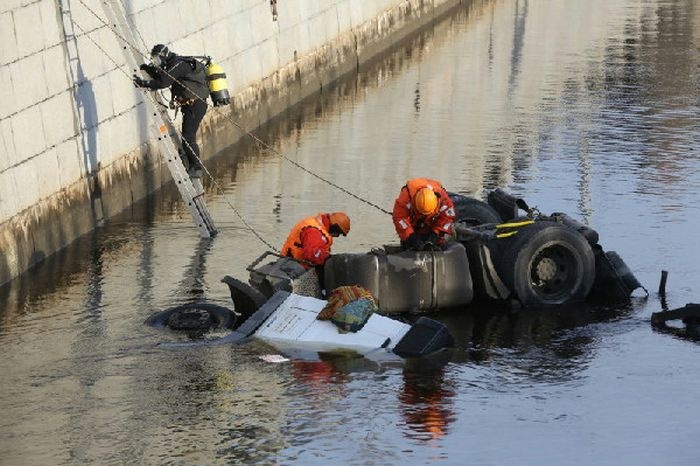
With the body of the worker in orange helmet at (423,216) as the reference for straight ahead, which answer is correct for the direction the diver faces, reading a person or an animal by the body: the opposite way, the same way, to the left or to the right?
to the right

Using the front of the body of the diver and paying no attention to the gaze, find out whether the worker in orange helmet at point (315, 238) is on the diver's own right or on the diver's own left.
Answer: on the diver's own left

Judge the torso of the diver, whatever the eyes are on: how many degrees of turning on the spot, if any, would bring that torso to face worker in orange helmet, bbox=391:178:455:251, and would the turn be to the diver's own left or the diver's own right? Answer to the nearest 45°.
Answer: approximately 135° to the diver's own left

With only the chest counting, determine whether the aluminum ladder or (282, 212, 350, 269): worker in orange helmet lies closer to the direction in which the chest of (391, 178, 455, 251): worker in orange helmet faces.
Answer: the worker in orange helmet

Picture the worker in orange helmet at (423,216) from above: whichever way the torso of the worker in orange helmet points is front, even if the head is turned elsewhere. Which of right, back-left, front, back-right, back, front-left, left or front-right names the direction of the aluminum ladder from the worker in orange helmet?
back-right

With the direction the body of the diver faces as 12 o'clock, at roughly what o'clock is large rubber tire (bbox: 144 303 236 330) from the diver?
The large rubber tire is roughly at 9 o'clock from the diver.

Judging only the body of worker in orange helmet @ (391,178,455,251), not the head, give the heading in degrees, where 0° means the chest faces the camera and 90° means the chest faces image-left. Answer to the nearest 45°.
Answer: approximately 0°

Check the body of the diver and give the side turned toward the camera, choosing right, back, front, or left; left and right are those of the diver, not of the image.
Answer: left

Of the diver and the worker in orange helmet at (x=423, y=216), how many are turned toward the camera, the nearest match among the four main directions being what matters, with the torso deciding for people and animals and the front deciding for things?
1

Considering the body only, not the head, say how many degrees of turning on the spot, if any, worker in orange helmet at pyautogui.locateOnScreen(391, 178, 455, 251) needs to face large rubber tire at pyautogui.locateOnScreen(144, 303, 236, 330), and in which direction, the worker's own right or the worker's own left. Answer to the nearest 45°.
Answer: approximately 90° to the worker's own right

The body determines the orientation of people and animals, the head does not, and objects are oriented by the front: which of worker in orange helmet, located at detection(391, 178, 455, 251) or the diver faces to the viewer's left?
the diver
